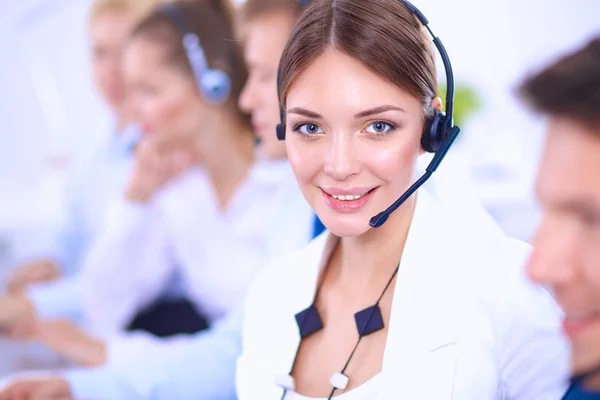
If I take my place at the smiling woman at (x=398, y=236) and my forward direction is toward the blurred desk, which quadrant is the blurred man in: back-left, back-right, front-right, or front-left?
back-left

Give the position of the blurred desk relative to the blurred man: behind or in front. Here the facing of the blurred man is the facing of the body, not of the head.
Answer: in front

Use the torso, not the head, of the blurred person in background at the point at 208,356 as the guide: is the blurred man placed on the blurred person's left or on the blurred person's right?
on the blurred person's left

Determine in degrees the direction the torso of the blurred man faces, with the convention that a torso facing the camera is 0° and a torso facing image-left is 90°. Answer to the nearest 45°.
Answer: approximately 90°
